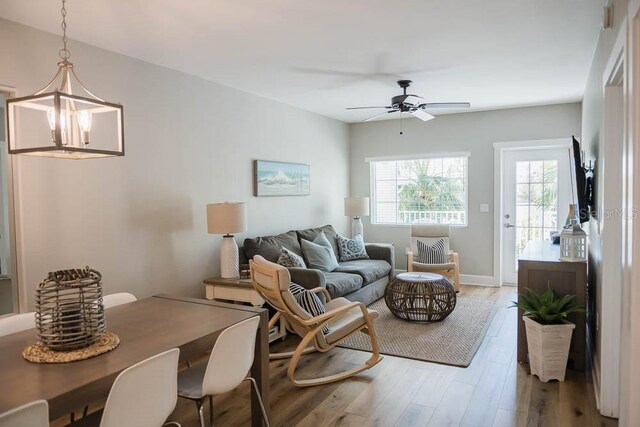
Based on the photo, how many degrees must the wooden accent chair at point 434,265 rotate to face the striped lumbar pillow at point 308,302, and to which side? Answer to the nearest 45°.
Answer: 0° — it already faces it

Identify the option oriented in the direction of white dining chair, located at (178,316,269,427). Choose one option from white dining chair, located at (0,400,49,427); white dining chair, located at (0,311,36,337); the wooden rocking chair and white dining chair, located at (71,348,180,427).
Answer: white dining chair, located at (0,311,36,337)

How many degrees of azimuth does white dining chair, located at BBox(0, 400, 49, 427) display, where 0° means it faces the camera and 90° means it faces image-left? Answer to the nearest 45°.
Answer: approximately 135°

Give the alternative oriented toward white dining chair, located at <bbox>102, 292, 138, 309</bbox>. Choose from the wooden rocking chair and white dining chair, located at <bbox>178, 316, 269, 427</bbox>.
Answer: white dining chair, located at <bbox>178, 316, 269, 427</bbox>

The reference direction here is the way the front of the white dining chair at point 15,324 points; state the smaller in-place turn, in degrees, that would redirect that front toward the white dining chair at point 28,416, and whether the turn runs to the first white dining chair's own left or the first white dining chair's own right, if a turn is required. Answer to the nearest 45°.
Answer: approximately 45° to the first white dining chair's own right

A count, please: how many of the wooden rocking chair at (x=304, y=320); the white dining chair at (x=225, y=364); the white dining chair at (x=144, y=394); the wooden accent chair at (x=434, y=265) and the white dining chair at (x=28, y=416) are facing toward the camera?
1

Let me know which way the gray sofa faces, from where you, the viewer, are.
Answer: facing the viewer and to the right of the viewer

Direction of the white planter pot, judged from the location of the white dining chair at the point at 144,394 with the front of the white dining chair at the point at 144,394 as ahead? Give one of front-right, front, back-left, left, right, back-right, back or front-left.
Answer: back-right

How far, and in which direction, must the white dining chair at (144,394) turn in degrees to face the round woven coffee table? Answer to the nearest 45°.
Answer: approximately 90° to its right

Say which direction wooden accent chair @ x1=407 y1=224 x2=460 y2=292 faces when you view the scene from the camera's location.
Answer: facing the viewer

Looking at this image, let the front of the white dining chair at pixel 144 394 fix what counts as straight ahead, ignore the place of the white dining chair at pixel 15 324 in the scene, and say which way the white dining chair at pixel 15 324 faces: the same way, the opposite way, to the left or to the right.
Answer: the opposite way

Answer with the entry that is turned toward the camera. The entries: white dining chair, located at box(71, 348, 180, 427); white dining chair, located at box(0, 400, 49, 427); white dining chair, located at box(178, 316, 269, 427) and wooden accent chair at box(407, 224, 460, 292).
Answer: the wooden accent chair

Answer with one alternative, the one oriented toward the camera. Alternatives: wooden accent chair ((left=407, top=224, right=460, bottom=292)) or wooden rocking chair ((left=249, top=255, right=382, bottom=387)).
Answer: the wooden accent chair

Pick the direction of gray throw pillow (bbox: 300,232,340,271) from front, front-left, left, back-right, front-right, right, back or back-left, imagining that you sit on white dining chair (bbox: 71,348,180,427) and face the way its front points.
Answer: right

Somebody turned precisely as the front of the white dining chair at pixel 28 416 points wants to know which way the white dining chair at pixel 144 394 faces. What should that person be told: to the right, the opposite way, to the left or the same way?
the same way

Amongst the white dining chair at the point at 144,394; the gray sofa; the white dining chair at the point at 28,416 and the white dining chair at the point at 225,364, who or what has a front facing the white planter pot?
the gray sofa

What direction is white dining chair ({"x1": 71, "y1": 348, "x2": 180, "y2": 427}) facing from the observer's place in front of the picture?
facing away from the viewer and to the left of the viewer

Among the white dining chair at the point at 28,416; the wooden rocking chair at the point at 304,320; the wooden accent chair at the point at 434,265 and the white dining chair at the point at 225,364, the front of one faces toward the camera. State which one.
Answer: the wooden accent chair
